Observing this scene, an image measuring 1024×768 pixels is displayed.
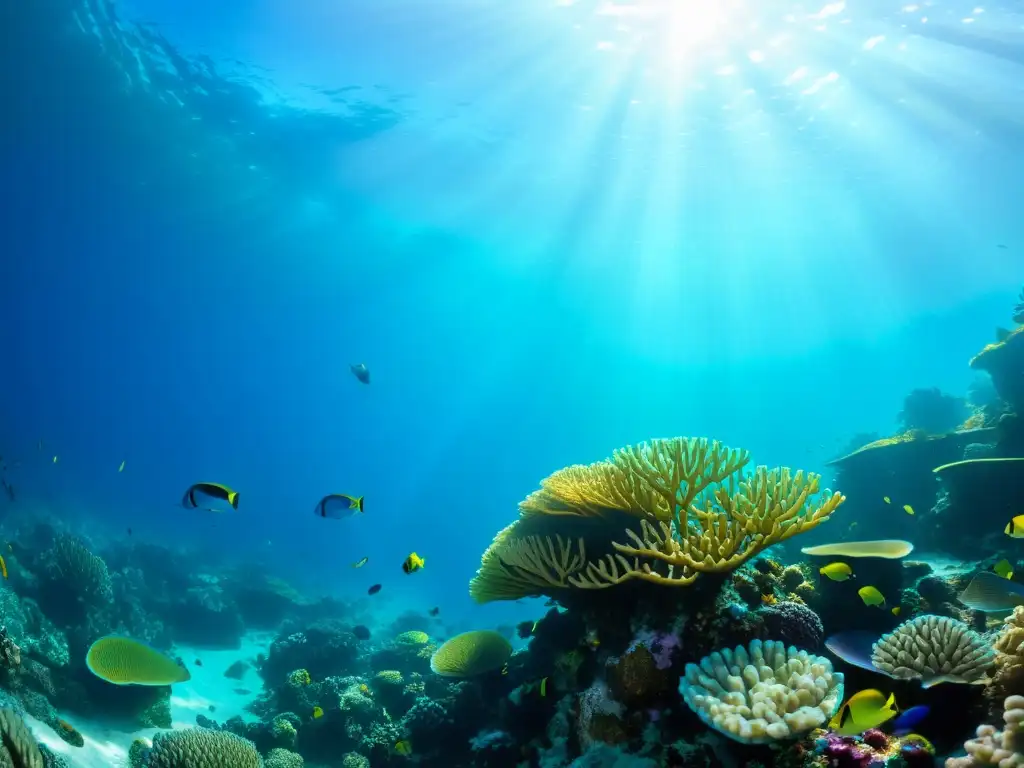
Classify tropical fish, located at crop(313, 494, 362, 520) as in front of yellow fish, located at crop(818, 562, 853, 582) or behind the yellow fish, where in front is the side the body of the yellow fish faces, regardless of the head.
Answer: in front

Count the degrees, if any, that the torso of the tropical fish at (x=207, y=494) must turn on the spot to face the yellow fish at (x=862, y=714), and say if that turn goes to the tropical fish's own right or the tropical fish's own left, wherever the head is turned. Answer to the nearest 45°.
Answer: approximately 135° to the tropical fish's own left

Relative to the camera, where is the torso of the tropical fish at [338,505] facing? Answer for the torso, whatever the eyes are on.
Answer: to the viewer's left

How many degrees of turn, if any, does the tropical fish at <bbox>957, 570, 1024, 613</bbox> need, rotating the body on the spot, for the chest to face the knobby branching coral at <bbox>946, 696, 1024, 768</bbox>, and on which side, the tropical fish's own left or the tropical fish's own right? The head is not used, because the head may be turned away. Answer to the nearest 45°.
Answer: approximately 90° to the tropical fish's own left

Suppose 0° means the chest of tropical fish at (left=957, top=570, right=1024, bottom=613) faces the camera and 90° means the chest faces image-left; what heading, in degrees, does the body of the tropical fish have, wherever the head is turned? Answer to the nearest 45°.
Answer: approximately 90°

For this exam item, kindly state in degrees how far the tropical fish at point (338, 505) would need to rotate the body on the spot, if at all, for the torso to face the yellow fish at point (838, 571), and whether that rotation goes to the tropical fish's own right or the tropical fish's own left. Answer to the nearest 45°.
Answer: approximately 135° to the tropical fish's own left

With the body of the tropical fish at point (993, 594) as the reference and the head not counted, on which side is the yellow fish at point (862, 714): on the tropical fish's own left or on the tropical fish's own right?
on the tropical fish's own left
